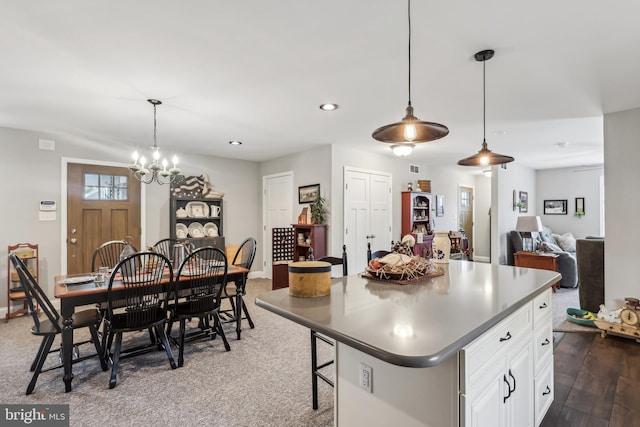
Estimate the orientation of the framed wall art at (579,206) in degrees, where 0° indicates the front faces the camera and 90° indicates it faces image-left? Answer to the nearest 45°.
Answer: approximately 0°

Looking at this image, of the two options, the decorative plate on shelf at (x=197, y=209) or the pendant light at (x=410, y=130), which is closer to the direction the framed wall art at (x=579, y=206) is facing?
the pendant light

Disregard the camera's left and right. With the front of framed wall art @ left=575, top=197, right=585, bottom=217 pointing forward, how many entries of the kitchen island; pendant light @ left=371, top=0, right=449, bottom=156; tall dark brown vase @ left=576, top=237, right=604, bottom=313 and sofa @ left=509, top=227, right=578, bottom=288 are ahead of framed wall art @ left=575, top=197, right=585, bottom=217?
4

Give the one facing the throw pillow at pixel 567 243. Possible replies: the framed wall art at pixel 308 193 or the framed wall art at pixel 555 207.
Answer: the framed wall art at pixel 555 207

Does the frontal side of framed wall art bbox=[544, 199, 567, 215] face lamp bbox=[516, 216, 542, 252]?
yes

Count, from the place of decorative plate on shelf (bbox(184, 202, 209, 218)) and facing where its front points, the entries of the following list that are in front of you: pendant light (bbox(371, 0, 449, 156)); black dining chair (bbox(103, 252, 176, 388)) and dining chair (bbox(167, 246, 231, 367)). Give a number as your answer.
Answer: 3

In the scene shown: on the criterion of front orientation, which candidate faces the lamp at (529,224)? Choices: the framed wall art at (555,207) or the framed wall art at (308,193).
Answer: the framed wall art at (555,207)
